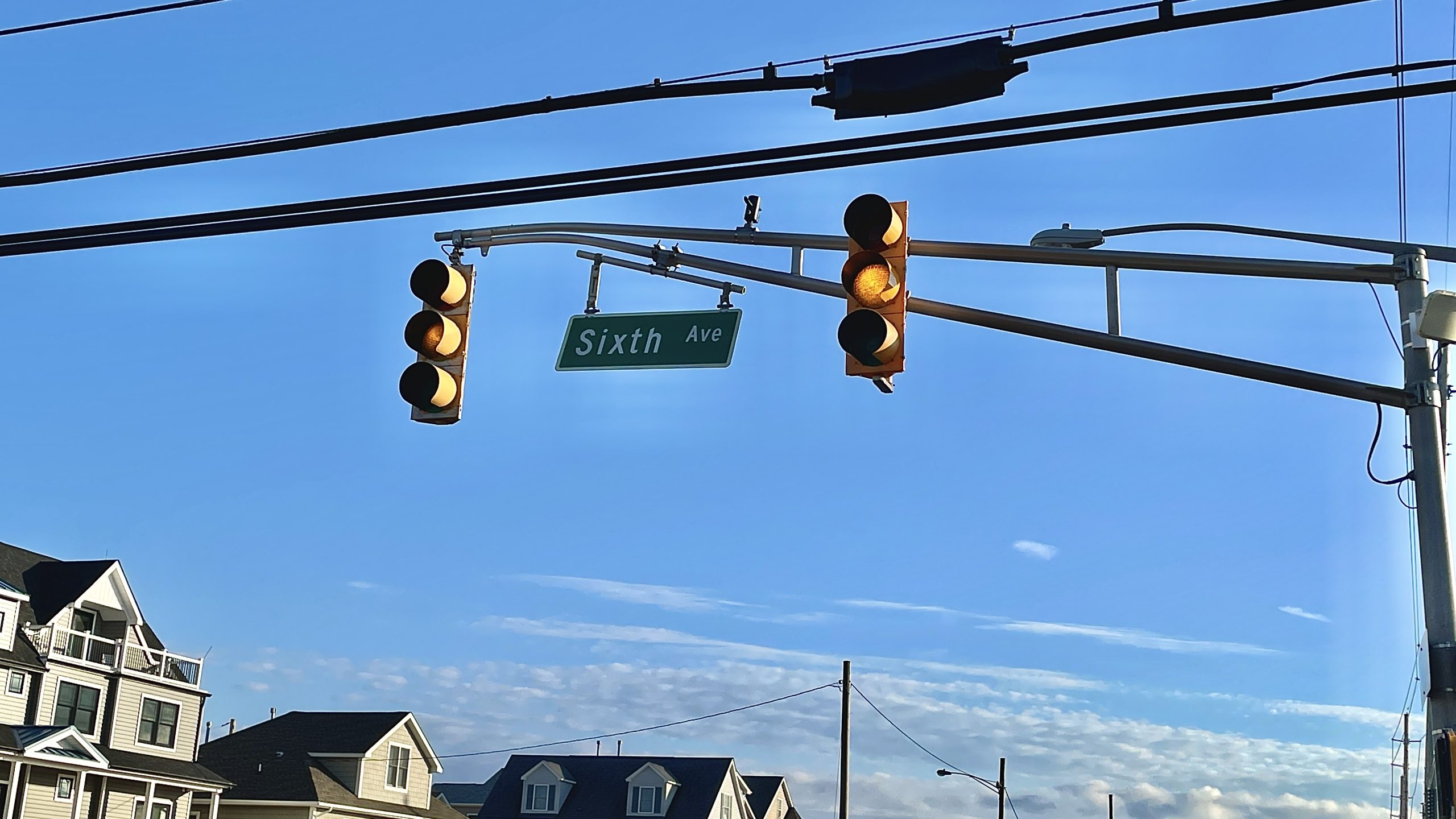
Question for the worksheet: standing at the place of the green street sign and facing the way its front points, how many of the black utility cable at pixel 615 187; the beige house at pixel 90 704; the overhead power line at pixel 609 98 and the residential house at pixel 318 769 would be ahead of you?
2

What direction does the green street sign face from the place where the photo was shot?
facing the viewer

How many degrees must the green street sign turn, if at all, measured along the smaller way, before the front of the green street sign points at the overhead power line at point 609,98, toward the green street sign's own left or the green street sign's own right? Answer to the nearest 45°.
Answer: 0° — it already faces it

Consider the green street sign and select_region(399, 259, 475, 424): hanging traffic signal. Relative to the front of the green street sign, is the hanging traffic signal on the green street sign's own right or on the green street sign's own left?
on the green street sign's own right

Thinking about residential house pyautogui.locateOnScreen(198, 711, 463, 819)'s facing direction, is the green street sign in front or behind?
in front

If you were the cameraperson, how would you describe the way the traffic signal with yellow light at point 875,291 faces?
facing the viewer and to the left of the viewer

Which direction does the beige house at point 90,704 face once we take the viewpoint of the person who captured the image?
facing the viewer and to the right of the viewer

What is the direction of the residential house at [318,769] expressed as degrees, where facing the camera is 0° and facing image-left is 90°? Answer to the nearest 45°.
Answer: approximately 315°

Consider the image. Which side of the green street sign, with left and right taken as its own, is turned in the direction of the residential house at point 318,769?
back

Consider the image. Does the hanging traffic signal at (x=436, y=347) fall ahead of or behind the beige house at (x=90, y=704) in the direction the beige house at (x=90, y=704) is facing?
ahead

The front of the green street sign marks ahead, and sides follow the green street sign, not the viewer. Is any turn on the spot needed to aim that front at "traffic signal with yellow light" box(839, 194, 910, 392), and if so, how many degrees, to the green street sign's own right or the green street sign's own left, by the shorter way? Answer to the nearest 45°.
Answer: approximately 45° to the green street sign's own left
